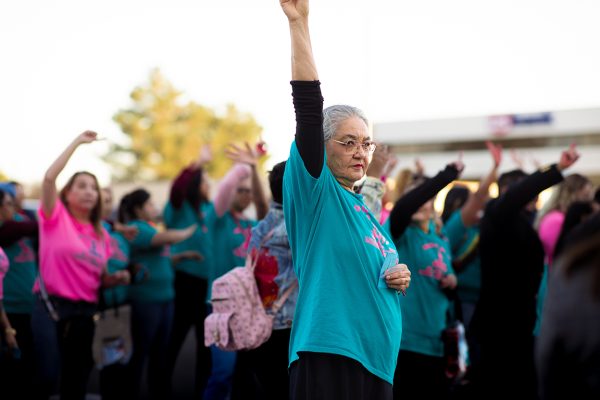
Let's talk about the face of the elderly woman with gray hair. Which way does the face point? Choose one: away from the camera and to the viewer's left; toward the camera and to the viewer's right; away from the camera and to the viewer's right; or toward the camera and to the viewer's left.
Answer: toward the camera and to the viewer's right

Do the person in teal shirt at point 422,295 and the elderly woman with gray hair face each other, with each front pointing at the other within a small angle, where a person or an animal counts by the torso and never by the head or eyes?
no

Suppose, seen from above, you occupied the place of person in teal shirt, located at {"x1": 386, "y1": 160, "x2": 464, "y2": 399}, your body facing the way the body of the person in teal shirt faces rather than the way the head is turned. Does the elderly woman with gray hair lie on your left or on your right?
on your right

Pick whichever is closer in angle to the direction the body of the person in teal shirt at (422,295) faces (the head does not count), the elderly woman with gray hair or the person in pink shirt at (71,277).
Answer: the elderly woman with gray hair

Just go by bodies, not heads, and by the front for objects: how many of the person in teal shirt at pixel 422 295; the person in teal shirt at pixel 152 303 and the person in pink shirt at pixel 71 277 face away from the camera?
0

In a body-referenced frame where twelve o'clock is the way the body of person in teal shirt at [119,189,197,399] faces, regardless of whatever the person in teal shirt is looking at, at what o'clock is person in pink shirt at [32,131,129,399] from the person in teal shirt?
The person in pink shirt is roughly at 4 o'clock from the person in teal shirt.

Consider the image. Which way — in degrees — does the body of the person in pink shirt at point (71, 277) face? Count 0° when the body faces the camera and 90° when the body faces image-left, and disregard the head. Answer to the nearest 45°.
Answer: approximately 315°

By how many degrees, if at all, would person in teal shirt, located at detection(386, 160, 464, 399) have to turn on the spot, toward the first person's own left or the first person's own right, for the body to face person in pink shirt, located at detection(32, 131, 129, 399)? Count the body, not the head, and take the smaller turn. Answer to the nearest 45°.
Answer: approximately 135° to the first person's own right

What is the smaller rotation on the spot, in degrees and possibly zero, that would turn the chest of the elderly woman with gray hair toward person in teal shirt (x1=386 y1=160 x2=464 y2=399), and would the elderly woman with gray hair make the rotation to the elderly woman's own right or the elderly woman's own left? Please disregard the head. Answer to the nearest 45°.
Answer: approximately 135° to the elderly woman's own left

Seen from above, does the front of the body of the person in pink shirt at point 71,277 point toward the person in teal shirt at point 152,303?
no

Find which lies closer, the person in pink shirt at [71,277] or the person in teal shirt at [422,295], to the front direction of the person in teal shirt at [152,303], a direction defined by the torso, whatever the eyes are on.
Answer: the person in teal shirt

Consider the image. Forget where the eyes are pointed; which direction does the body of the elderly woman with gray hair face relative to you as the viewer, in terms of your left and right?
facing the viewer and to the right of the viewer

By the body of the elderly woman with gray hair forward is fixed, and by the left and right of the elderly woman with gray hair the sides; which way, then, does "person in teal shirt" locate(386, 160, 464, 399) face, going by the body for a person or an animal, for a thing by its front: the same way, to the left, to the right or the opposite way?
the same way

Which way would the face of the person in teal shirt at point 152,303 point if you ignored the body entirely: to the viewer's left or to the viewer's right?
to the viewer's right
